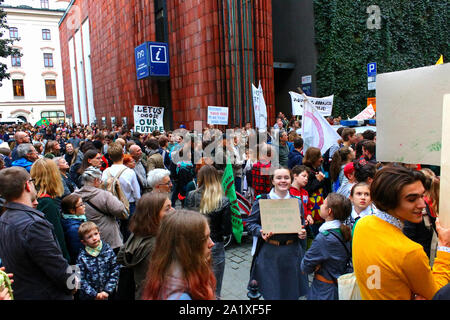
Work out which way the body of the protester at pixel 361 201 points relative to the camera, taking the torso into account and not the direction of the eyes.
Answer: toward the camera

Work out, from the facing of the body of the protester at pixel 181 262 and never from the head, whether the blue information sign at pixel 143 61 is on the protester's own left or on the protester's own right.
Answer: on the protester's own left

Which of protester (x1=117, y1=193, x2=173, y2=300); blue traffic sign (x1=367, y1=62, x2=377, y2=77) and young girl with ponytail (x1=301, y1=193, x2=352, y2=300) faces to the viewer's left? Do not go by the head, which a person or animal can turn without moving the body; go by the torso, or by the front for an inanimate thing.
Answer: the young girl with ponytail

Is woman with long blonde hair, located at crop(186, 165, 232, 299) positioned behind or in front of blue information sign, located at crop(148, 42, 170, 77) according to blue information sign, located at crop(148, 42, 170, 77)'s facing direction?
in front

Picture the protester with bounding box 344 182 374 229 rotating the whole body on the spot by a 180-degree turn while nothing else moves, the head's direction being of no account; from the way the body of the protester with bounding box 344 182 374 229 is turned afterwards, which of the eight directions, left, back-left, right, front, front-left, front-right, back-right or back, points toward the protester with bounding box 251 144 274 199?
front-left

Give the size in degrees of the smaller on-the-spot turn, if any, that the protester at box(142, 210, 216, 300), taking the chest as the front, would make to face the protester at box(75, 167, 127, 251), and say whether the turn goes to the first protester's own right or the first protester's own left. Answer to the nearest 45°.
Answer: approximately 90° to the first protester's own left

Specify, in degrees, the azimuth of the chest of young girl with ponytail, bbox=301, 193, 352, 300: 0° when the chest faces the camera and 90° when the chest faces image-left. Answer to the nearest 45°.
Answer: approximately 90°

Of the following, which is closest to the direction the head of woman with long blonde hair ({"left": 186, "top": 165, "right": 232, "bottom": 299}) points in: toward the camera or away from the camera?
away from the camera

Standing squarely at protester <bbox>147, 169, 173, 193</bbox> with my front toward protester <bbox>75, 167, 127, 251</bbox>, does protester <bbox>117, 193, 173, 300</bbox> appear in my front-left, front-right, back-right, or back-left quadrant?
front-left

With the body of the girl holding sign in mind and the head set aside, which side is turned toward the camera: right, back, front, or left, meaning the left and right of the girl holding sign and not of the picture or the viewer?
front

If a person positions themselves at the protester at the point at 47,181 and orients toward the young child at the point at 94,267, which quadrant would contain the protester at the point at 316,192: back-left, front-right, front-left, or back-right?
front-left

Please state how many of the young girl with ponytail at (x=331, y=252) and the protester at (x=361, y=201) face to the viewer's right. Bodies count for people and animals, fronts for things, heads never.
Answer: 0

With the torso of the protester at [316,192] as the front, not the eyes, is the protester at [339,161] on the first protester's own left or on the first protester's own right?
on the first protester's own left
